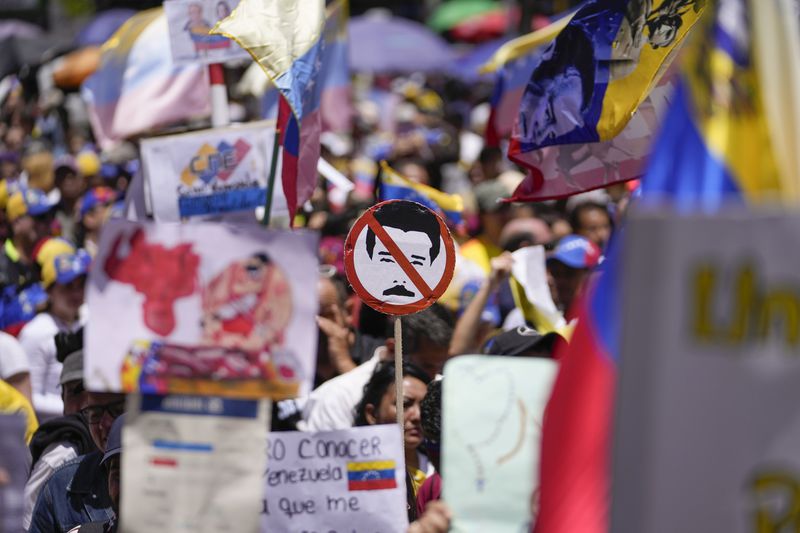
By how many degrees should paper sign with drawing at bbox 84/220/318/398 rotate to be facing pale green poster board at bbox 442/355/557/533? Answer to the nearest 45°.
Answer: approximately 90° to its left

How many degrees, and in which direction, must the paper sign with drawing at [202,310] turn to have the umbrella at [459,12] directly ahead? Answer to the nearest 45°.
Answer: approximately 180°

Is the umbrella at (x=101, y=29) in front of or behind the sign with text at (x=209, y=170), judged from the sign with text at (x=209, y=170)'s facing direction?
behind

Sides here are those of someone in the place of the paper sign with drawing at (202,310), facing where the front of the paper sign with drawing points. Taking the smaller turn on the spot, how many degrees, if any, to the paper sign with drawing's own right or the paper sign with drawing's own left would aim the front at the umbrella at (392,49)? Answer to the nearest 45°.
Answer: approximately 180°

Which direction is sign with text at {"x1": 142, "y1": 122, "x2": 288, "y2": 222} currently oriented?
toward the camera

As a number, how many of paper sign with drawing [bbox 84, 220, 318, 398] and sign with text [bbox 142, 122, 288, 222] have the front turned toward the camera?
2

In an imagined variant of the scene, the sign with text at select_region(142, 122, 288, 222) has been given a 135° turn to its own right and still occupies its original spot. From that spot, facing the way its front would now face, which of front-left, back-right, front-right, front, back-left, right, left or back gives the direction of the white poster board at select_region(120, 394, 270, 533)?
back-left

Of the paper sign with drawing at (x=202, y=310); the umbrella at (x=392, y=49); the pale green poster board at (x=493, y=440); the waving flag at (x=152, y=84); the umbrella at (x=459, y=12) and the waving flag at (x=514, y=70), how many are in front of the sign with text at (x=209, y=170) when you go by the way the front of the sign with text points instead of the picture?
2

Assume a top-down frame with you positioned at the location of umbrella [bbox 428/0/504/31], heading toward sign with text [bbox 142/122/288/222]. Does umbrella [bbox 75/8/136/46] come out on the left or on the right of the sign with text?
right

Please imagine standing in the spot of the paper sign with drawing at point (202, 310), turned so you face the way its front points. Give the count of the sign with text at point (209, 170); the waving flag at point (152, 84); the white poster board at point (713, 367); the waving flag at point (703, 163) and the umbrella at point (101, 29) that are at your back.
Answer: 3

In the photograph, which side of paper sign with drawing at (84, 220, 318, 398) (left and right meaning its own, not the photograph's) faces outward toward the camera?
front

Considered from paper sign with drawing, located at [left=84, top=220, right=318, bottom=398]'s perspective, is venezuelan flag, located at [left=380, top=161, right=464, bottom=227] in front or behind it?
behind

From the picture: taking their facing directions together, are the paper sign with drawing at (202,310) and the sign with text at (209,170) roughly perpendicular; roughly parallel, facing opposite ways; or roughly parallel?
roughly parallel

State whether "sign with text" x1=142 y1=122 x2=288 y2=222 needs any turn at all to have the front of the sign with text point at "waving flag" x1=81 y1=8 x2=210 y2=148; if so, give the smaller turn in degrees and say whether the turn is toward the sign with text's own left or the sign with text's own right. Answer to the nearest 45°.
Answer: approximately 180°
